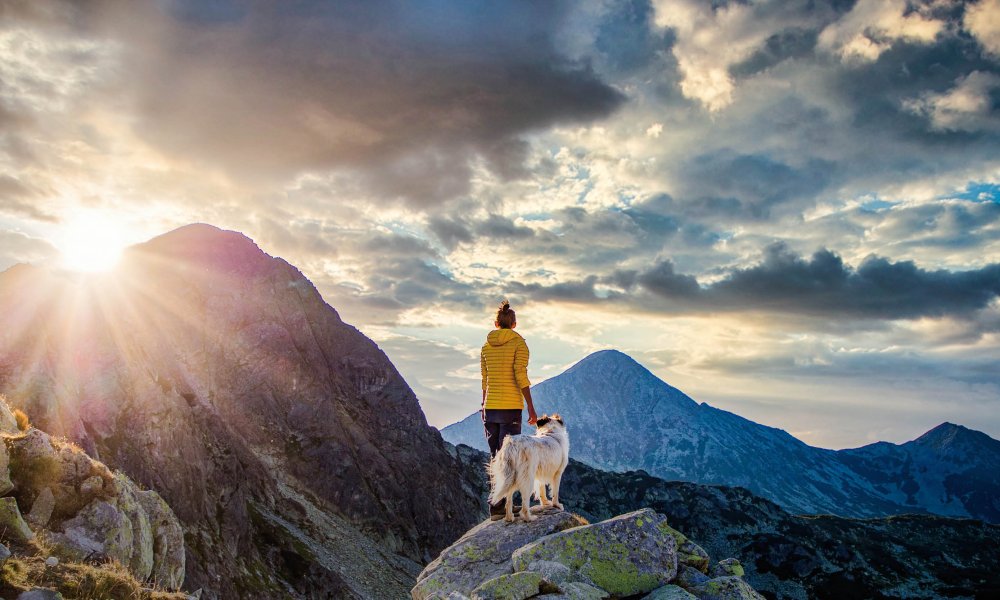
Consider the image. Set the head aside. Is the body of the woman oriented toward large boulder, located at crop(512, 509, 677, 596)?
no

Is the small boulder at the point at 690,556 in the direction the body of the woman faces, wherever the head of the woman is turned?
no

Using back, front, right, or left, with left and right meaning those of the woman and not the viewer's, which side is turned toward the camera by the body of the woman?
back

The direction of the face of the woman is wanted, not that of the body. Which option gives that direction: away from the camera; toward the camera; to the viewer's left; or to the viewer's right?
away from the camera

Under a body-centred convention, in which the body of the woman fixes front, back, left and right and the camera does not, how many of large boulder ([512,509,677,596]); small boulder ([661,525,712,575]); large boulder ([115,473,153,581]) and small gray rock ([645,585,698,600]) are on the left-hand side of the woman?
1

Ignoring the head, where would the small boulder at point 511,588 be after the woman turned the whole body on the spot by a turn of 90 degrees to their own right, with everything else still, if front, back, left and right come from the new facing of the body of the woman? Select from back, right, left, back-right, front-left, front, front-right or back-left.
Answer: right

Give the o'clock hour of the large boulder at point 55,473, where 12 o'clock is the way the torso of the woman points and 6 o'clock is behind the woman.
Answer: The large boulder is roughly at 9 o'clock from the woman.
